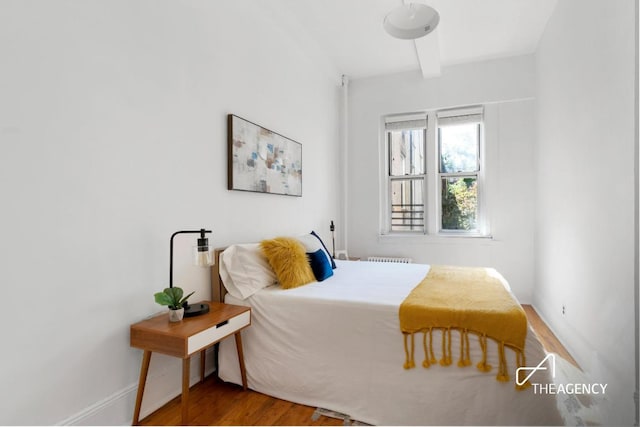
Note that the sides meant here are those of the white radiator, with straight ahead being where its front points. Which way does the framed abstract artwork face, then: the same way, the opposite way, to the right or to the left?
to the left

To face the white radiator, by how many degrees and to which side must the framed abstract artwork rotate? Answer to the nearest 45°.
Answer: approximately 90° to its left

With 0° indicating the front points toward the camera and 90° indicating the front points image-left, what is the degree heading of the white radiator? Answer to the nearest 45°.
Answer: approximately 0°

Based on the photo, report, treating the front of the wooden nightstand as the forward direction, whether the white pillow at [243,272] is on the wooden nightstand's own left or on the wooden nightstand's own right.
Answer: on the wooden nightstand's own left

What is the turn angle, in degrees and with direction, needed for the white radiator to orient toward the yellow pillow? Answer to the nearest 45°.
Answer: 0° — it already faces it
